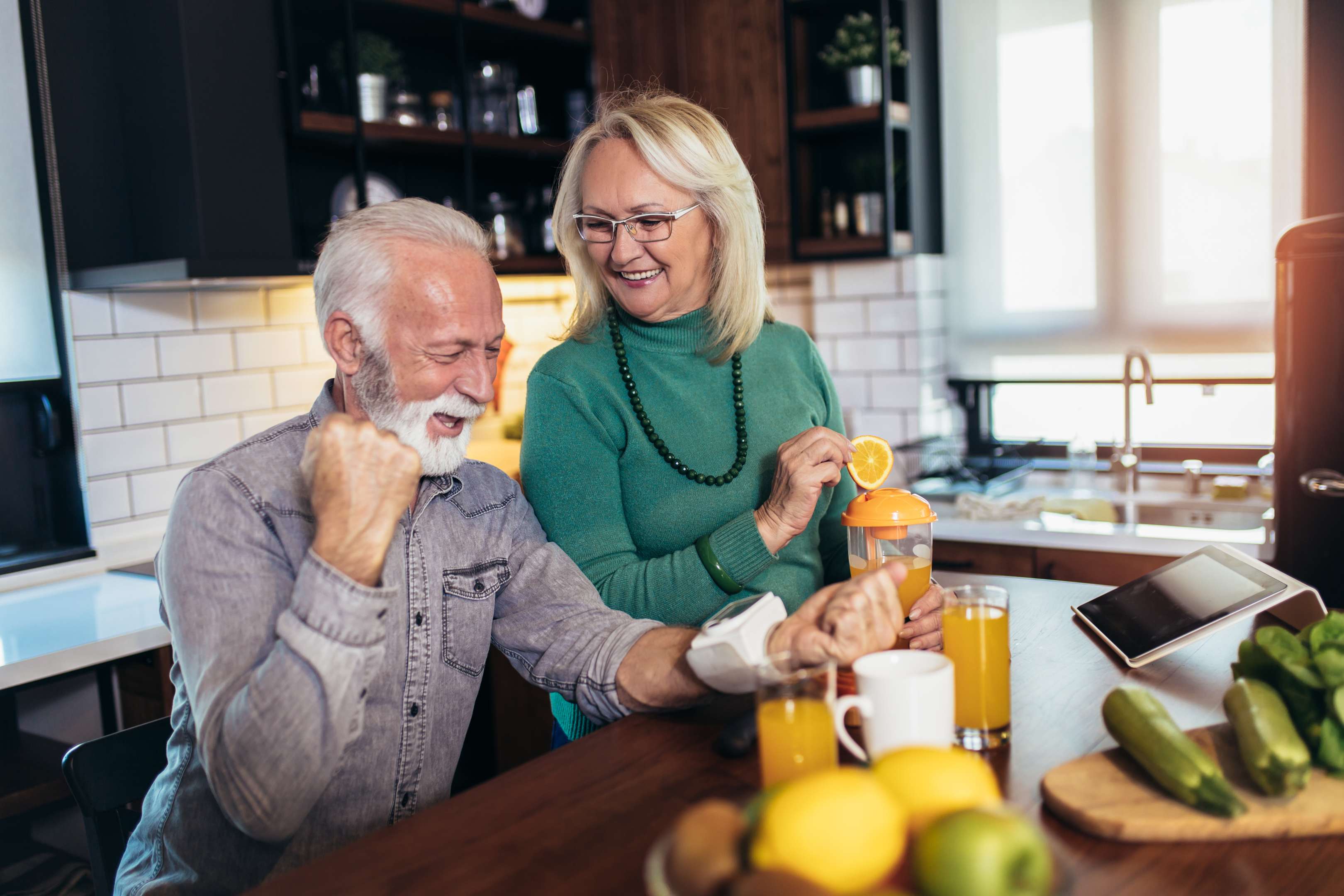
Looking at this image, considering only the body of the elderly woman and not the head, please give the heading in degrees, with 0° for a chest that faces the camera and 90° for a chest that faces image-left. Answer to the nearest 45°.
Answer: approximately 0°

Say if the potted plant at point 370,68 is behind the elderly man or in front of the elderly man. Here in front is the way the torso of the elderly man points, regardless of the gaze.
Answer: behind

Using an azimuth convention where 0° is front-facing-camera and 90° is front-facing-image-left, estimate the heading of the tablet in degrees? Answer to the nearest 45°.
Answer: approximately 45°

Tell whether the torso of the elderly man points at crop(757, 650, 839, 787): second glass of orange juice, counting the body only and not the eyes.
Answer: yes

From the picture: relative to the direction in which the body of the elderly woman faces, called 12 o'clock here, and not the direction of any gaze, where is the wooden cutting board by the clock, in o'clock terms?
The wooden cutting board is roughly at 11 o'clock from the elderly woman.

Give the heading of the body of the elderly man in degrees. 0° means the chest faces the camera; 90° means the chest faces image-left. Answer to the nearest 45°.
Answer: approximately 315°
